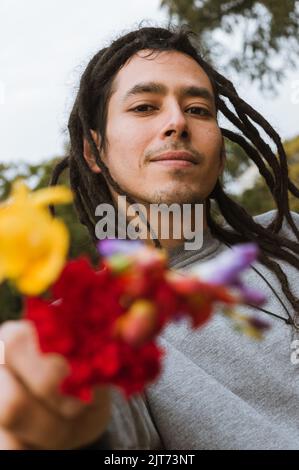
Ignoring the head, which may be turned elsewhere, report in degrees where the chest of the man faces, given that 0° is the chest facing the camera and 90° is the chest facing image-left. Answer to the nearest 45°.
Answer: approximately 0°

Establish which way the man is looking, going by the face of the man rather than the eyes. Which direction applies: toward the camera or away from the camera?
toward the camera
